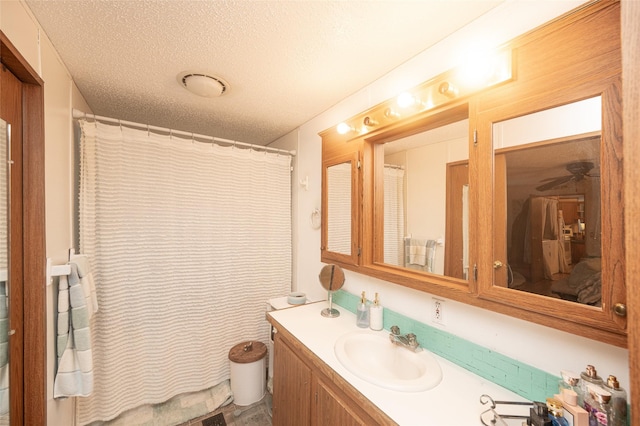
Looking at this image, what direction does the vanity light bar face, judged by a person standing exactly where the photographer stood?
facing the viewer and to the left of the viewer

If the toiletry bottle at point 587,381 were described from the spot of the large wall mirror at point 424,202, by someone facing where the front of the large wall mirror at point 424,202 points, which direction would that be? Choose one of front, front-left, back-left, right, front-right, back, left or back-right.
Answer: left

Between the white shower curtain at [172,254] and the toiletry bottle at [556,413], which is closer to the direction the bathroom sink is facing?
the white shower curtain

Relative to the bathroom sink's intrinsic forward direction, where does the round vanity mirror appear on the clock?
The round vanity mirror is roughly at 3 o'clock from the bathroom sink.

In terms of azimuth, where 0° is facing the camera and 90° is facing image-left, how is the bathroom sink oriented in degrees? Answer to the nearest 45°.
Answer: approximately 45°

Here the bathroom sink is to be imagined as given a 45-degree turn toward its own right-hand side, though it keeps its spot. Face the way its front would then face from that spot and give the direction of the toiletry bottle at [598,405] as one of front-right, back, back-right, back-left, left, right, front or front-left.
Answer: back-left

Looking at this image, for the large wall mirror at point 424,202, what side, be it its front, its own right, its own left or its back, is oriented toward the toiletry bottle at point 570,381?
left

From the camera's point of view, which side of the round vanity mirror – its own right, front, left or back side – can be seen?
front
